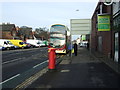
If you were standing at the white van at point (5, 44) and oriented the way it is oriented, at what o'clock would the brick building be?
The brick building is roughly at 1 o'clock from the white van.

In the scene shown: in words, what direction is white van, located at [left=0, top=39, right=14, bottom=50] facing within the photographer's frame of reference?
facing the viewer and to the right of the viewer

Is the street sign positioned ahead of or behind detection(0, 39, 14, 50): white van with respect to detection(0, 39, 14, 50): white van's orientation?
ahead
